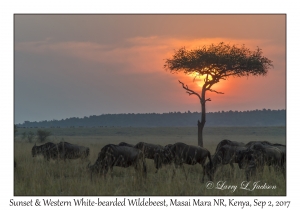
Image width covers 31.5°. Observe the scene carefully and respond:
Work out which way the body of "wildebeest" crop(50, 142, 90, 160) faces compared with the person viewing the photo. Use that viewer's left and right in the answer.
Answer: facing to the left of the viewer

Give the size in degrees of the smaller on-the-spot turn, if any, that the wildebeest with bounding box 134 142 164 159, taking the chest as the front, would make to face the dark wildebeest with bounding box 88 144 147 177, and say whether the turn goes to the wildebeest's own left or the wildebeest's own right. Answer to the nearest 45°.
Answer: approximately 90° to the wildebeest's own left

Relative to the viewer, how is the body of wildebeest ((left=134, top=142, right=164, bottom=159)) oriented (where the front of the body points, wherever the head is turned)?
to the viewer's left

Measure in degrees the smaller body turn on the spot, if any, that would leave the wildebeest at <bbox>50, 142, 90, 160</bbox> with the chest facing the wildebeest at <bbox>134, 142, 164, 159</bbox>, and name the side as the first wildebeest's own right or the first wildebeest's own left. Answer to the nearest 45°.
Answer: approximately 135° to the first wildebeest's own left

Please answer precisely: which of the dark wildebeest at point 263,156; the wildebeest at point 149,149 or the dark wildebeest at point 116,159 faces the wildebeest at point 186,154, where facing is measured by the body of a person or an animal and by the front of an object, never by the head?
the dark wildebeest at point 263,156

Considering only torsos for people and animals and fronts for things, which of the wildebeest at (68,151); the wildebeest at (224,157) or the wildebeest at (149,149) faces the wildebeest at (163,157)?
the wildebeest at (224,157)

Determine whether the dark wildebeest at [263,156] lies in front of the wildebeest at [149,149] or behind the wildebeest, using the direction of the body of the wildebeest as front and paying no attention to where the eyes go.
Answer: behind

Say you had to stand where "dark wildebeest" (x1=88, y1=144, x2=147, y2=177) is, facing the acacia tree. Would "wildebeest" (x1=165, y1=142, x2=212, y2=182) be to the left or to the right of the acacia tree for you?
right
